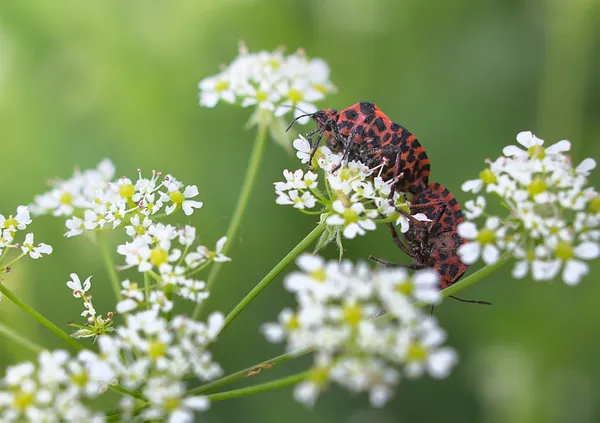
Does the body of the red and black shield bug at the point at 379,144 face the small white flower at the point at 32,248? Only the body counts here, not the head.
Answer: yes

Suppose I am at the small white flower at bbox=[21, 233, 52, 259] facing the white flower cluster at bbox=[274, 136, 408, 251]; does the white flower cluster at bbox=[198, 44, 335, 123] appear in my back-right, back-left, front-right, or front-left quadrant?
front-left

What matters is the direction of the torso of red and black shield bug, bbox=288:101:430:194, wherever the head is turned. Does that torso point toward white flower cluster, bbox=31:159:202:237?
yes

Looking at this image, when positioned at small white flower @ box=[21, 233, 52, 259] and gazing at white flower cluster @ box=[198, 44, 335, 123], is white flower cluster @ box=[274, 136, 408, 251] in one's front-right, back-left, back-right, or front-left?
front-right

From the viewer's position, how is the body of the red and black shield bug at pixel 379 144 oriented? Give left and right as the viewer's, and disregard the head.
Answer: facing to the left of the viewer

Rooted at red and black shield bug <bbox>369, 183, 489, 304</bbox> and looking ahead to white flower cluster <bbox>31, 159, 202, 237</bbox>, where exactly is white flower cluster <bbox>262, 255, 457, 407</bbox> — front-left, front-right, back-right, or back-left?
front-left
